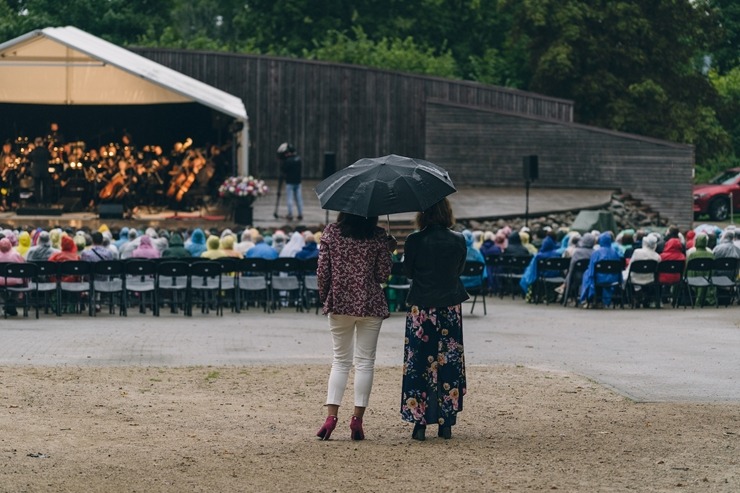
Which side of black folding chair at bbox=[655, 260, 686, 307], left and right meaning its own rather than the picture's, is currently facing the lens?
back

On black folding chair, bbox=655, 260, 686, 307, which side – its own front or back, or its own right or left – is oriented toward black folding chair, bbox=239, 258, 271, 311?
left

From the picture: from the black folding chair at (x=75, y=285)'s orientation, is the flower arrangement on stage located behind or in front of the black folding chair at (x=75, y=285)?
in front

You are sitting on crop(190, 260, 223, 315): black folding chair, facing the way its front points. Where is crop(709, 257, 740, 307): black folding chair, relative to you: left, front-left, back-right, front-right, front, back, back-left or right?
right

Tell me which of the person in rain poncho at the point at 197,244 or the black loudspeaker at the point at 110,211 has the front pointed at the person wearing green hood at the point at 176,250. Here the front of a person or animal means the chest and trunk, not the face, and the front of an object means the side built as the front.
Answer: the black loudspeaker

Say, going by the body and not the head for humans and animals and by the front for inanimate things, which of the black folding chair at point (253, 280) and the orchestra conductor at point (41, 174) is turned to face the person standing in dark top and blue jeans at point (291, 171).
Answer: the black folding chair

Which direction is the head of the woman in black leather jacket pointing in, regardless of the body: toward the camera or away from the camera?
away from the camera

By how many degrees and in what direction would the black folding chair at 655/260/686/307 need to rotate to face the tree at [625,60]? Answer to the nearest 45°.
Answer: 0° — it already faces it

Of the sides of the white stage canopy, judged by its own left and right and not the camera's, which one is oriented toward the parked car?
left

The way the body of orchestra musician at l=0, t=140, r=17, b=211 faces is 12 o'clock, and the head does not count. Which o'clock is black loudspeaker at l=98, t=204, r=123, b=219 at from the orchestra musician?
The black loudspeaker is roughly at 11 o'clock from the orchestra musician.

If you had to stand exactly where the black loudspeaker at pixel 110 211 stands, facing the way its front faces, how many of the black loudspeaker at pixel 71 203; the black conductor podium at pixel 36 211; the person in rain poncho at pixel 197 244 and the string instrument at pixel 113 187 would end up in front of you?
1

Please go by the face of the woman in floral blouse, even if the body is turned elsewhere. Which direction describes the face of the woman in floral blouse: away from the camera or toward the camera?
away from the camera

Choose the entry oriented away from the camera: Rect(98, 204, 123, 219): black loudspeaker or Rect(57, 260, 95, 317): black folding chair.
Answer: the black folding chair

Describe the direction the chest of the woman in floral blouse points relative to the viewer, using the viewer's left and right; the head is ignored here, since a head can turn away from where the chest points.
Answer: facing away from the viewer

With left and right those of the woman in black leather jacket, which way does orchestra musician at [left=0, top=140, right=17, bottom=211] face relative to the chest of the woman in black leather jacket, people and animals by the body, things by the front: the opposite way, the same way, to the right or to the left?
the opposite way

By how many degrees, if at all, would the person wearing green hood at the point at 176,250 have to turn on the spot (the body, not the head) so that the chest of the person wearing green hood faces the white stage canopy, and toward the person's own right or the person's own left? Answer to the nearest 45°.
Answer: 0° — they already face it
